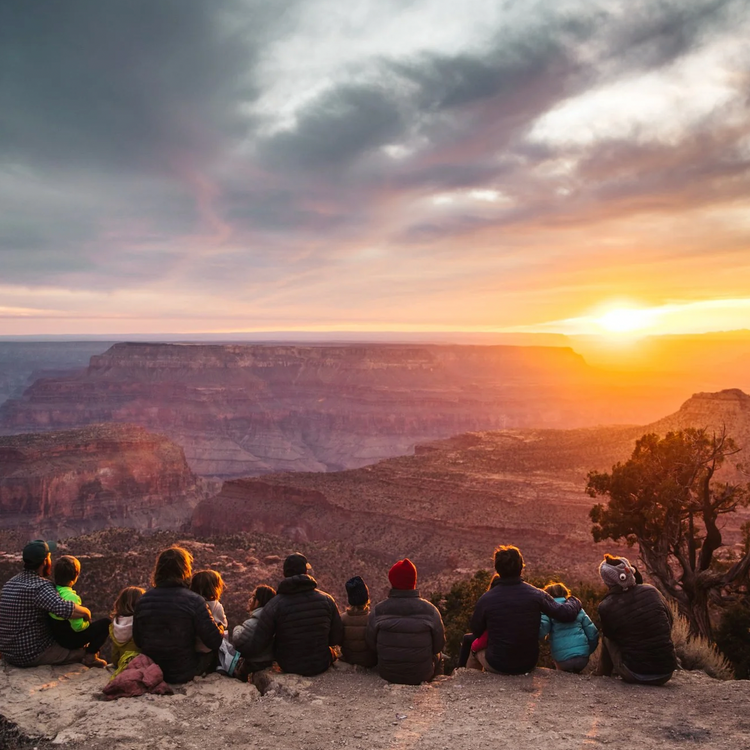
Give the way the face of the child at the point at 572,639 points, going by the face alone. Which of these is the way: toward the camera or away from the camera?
away from the camera

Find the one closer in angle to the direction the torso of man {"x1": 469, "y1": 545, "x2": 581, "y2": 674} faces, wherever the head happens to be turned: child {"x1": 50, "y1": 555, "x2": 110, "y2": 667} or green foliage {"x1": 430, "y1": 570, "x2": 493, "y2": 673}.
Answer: the green foliage

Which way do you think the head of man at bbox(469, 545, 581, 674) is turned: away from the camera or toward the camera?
away from the camera

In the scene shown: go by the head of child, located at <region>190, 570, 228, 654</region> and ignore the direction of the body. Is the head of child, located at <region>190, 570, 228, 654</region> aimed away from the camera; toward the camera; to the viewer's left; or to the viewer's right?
away from the camera

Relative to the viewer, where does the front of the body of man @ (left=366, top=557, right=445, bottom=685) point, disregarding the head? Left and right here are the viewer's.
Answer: facing away from the viewer

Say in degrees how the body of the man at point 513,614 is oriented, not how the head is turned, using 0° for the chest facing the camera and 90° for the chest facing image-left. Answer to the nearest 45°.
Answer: approximately 180°

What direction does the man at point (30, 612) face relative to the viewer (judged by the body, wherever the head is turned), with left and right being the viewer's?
facing away from the viewer and to the right of the viewer

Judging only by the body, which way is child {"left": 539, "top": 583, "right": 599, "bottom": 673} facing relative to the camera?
away from the camera

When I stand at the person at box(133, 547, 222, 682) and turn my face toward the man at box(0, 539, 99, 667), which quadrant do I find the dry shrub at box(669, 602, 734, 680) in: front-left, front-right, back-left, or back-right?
back-right

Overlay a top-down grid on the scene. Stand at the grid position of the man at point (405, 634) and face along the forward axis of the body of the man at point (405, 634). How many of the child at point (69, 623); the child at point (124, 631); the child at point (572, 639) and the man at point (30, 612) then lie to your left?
3
